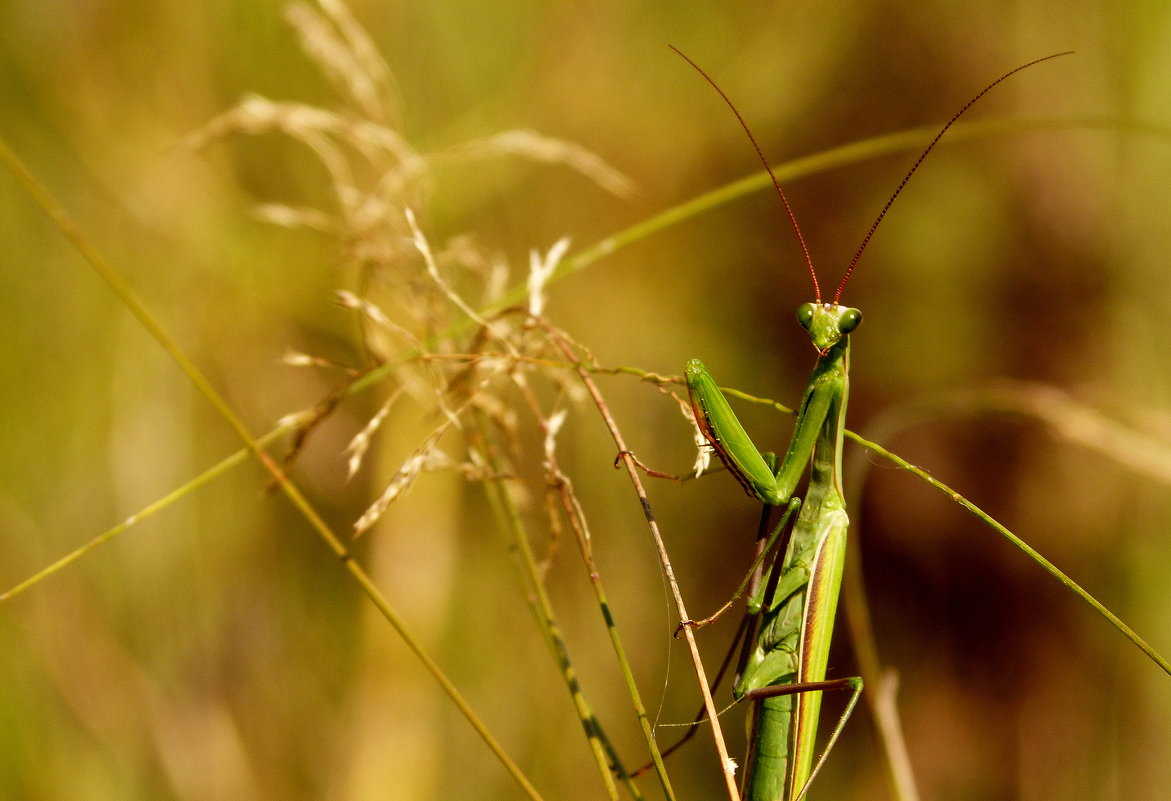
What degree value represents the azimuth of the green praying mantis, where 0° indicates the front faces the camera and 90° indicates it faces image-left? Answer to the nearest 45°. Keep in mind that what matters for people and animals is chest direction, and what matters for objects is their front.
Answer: approximately 45°
